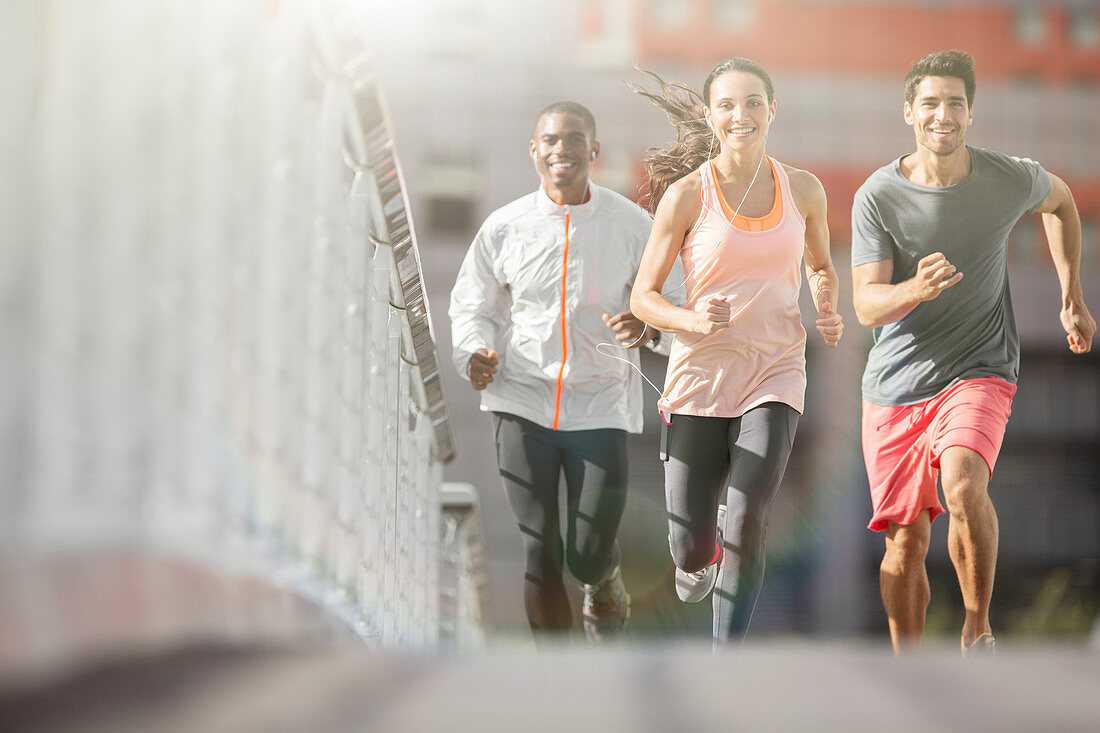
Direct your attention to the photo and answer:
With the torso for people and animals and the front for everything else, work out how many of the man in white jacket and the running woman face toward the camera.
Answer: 2

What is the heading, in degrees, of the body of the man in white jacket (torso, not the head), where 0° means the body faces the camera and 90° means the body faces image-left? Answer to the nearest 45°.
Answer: approximately 0°

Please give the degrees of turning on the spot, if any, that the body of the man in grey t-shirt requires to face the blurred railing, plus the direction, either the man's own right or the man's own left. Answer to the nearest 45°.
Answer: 0° — they already face it

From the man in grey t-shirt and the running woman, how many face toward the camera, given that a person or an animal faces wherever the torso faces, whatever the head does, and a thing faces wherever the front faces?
2

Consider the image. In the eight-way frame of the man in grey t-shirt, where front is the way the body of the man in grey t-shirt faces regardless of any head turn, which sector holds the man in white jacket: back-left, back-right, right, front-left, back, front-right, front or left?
right

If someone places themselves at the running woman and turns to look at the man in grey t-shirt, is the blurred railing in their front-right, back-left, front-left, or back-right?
back-right
